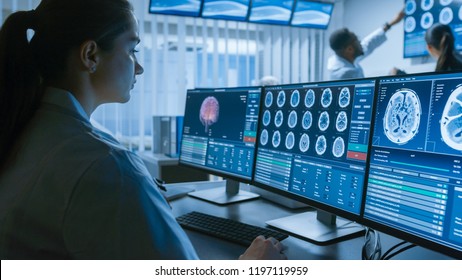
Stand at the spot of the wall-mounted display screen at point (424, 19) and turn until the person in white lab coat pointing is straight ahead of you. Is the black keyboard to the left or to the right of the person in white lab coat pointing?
left

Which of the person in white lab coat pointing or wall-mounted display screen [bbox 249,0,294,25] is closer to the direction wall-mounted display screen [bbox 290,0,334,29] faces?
the person in white lab coat pointing

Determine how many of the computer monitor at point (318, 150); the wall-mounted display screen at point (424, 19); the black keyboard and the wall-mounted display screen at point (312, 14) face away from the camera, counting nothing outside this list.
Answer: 0

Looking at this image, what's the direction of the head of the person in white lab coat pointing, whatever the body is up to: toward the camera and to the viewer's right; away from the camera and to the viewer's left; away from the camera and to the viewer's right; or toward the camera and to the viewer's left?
away from the camera and to the viewer's right

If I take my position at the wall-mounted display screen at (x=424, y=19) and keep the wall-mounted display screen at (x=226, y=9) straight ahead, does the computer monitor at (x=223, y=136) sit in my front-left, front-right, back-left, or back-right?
front-left

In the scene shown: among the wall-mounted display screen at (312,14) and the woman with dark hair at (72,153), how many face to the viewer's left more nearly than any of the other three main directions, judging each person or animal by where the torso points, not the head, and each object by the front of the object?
0

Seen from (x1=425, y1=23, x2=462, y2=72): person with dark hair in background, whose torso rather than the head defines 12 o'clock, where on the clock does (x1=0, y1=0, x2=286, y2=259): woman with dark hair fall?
The woman with dark hair is roughly at 8 o'clock from the person with dark hair in background.

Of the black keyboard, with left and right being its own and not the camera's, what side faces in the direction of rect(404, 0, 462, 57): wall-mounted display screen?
back

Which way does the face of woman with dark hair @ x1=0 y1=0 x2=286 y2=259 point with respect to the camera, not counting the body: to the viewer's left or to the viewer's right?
to the viewer's right

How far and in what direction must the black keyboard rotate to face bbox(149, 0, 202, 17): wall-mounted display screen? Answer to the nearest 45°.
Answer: approximately 135° to its right

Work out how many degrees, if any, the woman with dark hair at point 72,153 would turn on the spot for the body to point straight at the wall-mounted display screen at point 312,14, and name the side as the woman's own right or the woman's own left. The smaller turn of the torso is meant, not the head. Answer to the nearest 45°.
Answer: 0° — they already face it

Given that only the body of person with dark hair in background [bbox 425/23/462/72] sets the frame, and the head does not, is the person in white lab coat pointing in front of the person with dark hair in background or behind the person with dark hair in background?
in front

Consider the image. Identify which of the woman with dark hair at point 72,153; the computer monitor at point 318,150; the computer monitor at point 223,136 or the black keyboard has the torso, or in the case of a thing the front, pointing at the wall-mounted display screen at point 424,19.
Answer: the woman with dark hair

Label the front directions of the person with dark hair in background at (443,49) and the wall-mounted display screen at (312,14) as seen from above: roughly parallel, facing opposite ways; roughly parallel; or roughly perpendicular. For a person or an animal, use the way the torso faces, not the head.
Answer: roughly parallel, facing opposite ways

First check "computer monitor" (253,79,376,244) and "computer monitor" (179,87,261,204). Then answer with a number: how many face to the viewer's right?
0

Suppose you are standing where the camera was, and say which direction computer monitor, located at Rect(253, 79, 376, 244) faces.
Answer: facing the viewer and to the left of the viewer

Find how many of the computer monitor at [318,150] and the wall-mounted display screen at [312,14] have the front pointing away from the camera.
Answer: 0

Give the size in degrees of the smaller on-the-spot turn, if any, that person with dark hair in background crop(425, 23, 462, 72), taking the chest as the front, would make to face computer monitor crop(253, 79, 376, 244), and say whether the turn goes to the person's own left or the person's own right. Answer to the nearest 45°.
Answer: approximately 135° to the person's own left

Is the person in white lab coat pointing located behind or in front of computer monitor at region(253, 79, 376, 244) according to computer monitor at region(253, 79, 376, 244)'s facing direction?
behind

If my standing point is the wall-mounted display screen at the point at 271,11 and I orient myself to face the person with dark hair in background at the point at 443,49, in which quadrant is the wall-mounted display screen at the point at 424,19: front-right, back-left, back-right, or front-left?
front-left
